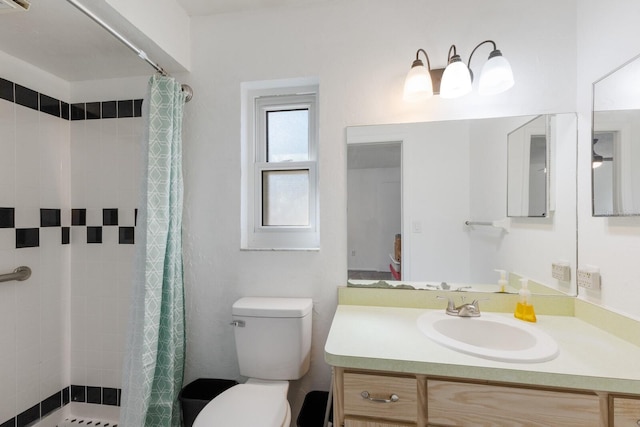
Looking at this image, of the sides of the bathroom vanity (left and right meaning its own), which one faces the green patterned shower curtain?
right

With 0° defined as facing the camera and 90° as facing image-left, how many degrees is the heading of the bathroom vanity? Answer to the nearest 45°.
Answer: approximately 0°

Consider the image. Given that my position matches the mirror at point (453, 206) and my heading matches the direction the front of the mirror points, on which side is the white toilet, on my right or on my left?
on my right

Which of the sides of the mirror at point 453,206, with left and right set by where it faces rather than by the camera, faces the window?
right
